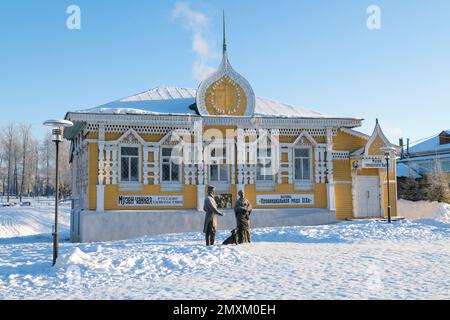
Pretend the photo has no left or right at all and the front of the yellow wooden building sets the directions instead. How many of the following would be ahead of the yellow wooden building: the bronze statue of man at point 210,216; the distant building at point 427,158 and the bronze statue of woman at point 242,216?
2

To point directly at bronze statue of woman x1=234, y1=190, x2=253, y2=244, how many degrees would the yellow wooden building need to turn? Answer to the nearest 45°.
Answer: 0° — it already faces it

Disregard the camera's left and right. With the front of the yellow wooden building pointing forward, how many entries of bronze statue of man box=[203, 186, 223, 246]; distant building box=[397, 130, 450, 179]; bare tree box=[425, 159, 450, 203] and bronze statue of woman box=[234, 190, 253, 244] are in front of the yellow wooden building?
2

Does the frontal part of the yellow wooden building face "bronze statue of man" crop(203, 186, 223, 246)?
yes

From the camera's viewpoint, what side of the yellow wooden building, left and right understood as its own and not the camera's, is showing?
front

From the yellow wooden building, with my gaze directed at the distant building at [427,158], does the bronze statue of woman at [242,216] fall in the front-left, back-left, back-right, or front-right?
back-right

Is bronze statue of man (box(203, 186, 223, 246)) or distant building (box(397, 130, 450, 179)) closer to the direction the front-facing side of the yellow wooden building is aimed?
the bronze statue of man

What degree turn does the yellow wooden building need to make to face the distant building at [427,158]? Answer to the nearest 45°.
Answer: approximately 135° to its left

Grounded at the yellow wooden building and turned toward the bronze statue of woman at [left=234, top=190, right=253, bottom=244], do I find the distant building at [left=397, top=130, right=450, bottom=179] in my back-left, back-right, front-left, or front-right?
back-left

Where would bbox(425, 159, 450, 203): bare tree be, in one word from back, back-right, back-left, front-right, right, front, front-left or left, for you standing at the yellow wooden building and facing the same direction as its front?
back-left
